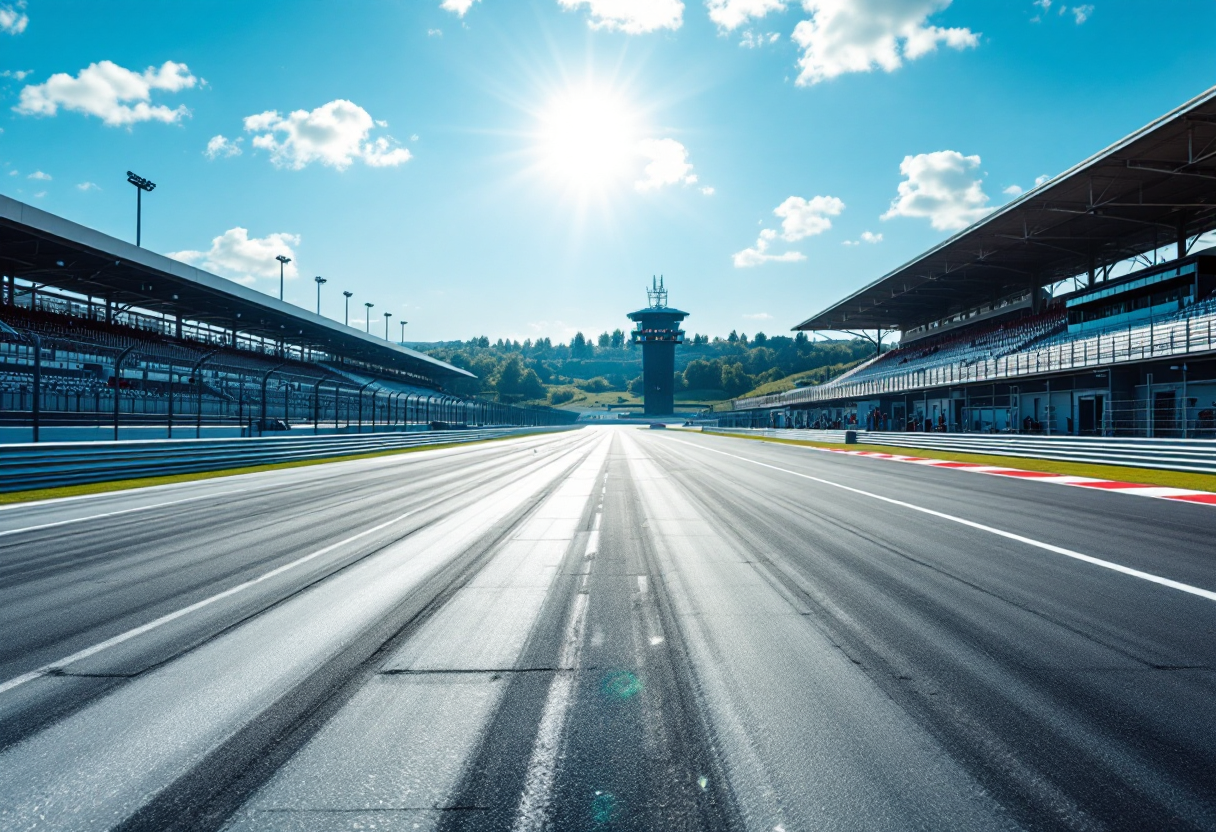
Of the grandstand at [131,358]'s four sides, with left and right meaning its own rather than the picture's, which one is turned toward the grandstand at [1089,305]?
front

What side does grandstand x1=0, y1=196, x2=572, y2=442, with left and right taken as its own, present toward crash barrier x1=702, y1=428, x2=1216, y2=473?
front

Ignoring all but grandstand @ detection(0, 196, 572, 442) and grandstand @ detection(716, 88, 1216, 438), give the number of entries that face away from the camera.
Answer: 0

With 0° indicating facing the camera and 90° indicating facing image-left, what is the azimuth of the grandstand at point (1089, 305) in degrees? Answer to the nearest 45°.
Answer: approximately 45°

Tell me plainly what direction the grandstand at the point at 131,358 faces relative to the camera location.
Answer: facing the viewer and to the right of the viewer

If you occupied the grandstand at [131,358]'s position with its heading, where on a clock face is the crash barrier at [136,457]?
The crash barrier is roughly at 1 o'clock from the grandstand.

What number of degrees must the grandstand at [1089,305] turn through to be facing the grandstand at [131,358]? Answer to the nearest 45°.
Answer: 0° — it already faces it

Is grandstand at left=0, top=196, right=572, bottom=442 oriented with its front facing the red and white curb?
yes

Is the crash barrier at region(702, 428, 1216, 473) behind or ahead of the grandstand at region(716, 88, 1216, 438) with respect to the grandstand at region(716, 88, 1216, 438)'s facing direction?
ahead

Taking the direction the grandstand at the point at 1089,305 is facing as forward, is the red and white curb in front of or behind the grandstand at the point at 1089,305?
in front

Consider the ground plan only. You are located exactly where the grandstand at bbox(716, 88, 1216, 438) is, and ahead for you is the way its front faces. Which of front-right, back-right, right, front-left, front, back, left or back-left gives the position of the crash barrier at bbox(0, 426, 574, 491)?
front
